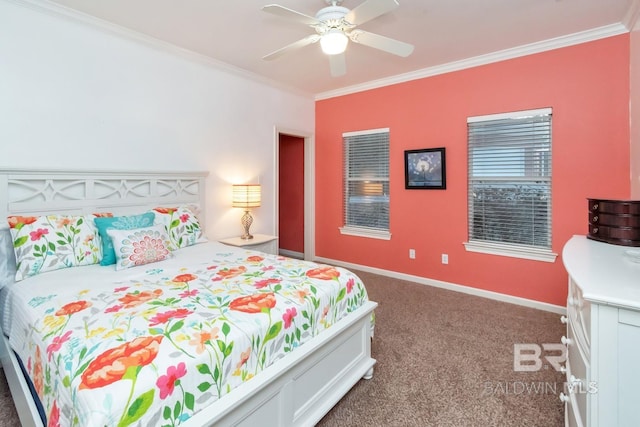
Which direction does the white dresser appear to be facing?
to the viewer's left

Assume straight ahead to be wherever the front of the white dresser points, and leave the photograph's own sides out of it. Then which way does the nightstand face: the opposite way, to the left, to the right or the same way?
the opposite way

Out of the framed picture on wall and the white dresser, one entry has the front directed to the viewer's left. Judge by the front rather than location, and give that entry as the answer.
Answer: the white dresser

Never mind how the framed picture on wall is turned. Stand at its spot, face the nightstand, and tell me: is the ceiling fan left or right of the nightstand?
left

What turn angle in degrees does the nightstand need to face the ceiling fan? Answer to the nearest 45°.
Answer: approximately 45° to its right

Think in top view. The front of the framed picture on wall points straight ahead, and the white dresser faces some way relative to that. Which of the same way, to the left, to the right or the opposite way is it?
to the right

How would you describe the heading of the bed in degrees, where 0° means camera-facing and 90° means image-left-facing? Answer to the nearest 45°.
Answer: approximately 315°

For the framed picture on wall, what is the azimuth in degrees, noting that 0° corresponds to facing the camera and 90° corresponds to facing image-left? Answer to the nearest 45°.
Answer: approximately 0°

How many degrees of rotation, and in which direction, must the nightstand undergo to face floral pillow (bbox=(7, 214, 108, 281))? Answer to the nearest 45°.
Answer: approximately 90° to its right

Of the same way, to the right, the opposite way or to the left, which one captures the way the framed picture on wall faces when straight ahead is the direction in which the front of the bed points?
to the right
